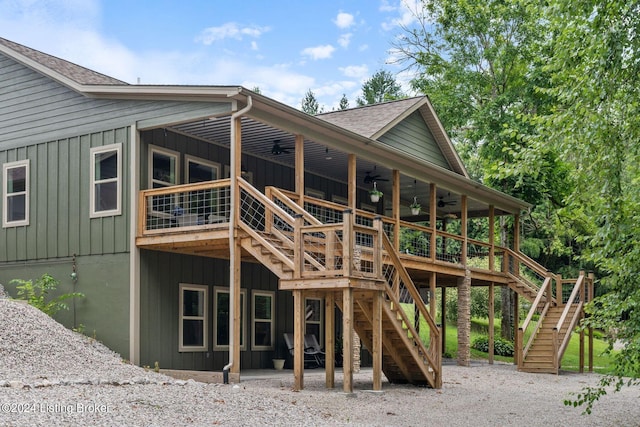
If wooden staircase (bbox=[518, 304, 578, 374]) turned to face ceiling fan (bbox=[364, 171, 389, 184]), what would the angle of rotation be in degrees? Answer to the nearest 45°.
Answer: approximately 90° to its right

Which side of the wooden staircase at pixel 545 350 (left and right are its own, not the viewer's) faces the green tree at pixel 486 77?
back

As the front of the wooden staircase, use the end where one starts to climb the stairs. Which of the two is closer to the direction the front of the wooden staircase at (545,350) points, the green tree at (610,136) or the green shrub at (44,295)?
the green tree

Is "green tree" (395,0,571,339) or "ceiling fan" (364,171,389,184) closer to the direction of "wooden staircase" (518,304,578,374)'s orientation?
the ceiling fan

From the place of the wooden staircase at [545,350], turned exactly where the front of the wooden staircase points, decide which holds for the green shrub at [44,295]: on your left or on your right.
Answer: on your right

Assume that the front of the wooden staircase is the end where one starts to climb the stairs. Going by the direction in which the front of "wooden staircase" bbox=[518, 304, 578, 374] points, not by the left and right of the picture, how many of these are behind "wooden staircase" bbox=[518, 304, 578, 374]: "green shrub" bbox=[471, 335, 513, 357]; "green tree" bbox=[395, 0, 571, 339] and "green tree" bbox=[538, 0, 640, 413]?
2

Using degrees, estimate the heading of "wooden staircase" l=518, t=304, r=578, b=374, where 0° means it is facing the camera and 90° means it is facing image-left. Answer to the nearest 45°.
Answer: approximately 0°
